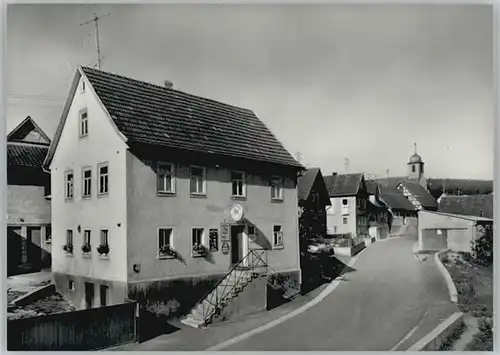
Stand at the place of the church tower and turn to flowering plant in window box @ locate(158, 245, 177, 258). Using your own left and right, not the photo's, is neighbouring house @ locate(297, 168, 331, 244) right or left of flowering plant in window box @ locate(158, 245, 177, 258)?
right

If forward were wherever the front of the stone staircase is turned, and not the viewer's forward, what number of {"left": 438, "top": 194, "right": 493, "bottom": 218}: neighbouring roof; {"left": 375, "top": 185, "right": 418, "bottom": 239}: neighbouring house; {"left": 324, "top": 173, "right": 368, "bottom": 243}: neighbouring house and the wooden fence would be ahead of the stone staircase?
1

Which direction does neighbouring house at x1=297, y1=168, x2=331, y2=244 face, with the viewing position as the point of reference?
facing the viewer and to the right of the viewer

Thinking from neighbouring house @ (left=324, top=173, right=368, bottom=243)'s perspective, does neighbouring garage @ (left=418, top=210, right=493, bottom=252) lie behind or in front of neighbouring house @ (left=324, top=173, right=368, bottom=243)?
in front

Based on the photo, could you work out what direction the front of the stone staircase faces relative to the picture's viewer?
facing the viewer and to the left of the viewer

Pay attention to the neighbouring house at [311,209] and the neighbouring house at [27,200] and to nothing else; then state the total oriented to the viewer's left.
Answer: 0

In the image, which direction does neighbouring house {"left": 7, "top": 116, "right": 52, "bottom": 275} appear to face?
toward the camera

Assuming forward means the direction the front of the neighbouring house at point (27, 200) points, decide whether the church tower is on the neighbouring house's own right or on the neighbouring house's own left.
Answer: on the neighbouring house's own left

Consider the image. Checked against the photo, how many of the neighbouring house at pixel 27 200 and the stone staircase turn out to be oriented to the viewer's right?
0
